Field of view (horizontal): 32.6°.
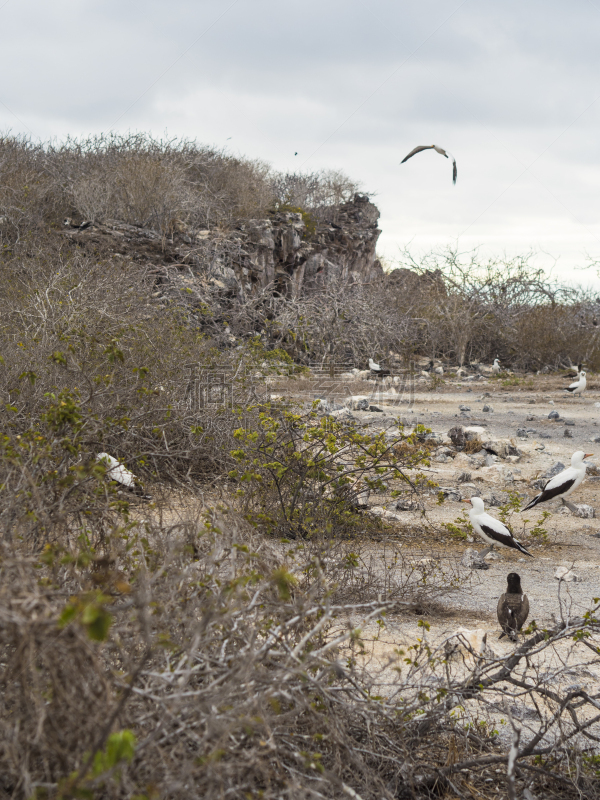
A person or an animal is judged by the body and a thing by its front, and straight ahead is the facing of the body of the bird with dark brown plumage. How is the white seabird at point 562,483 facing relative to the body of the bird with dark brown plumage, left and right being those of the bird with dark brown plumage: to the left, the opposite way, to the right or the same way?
to the right

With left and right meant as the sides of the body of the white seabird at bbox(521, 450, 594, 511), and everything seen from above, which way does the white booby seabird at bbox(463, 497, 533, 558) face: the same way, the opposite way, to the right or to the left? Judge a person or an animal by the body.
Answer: the opposite way

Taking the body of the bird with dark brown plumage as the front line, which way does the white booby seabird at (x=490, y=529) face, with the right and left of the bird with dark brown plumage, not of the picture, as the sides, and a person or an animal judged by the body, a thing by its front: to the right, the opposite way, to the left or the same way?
to the left

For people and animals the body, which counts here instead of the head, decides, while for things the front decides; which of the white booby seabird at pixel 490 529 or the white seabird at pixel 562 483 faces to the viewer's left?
the white booby seabird

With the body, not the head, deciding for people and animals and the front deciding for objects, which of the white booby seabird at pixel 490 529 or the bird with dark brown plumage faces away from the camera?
the bird with dark brown plumage

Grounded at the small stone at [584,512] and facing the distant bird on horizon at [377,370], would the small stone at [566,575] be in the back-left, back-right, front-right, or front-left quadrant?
back-left

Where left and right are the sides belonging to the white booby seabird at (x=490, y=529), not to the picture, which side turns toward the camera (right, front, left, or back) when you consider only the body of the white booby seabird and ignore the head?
left

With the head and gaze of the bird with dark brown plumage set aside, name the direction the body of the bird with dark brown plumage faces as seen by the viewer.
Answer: away from the camera

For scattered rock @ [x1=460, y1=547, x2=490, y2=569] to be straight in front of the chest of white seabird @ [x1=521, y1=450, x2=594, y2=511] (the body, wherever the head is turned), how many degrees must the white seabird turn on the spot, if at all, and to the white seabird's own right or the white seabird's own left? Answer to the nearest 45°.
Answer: approximately 90° to the white seabird's own right

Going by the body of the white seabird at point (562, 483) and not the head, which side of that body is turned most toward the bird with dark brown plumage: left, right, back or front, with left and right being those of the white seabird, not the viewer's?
right

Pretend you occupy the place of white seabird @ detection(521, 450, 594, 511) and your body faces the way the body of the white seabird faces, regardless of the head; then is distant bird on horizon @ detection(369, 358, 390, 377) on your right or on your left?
on your left

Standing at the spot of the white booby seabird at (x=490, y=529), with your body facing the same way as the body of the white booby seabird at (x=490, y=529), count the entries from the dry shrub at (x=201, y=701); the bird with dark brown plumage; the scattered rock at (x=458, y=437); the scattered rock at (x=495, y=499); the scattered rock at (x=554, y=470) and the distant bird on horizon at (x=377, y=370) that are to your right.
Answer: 4

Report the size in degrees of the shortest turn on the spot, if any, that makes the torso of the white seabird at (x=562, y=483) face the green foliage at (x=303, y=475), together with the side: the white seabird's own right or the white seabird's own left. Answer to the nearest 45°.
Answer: approximately 135° to the white seabird's own right

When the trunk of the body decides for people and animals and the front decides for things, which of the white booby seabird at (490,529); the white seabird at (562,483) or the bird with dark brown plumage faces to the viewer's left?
the white booby seabird
